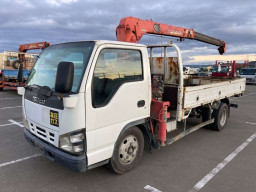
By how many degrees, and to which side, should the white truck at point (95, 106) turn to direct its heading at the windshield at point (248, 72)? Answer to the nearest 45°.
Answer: approximately 180°

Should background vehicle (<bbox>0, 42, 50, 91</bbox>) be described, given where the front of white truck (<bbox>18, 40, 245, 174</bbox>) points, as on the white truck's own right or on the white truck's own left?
on the white truck's own right

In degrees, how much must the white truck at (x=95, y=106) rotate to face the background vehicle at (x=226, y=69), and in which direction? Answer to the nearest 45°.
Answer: approximately 180°

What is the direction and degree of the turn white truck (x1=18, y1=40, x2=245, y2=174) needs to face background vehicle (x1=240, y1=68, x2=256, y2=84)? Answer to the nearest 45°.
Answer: approximately 180°

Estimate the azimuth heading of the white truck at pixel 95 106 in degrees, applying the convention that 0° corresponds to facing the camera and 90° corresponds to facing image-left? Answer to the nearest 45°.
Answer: approximately 45°
